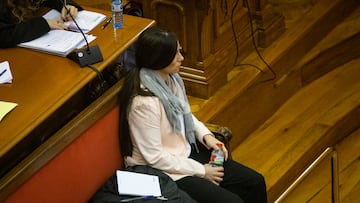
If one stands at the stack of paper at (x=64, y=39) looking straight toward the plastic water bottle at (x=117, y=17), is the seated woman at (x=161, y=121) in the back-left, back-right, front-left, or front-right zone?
front-right

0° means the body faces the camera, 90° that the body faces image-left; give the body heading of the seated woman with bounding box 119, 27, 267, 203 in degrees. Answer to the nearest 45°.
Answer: approximately 315°

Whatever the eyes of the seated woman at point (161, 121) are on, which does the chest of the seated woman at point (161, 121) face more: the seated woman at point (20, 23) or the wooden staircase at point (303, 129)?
the wooden staircase

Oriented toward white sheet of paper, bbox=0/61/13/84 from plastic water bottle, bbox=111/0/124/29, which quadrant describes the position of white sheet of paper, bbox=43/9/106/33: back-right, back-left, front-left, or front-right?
front-right

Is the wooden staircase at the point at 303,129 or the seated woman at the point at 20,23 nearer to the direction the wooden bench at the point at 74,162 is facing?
the wooden staircase

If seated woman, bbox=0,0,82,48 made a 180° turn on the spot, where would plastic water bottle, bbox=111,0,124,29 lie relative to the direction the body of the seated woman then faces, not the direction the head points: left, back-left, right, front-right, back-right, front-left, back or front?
back-right

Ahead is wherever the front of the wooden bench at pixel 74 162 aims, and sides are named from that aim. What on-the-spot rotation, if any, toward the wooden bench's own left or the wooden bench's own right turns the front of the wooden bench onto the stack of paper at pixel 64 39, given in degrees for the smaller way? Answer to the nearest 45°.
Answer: approximately 135° to the wooden bench's own left

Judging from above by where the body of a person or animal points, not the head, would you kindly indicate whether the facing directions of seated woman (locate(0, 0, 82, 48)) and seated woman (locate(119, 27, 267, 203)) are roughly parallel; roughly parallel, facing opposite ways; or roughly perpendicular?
roughly parallel

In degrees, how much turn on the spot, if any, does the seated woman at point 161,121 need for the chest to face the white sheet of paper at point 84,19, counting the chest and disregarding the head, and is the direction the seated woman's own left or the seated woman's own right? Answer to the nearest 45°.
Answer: approximately 180°
